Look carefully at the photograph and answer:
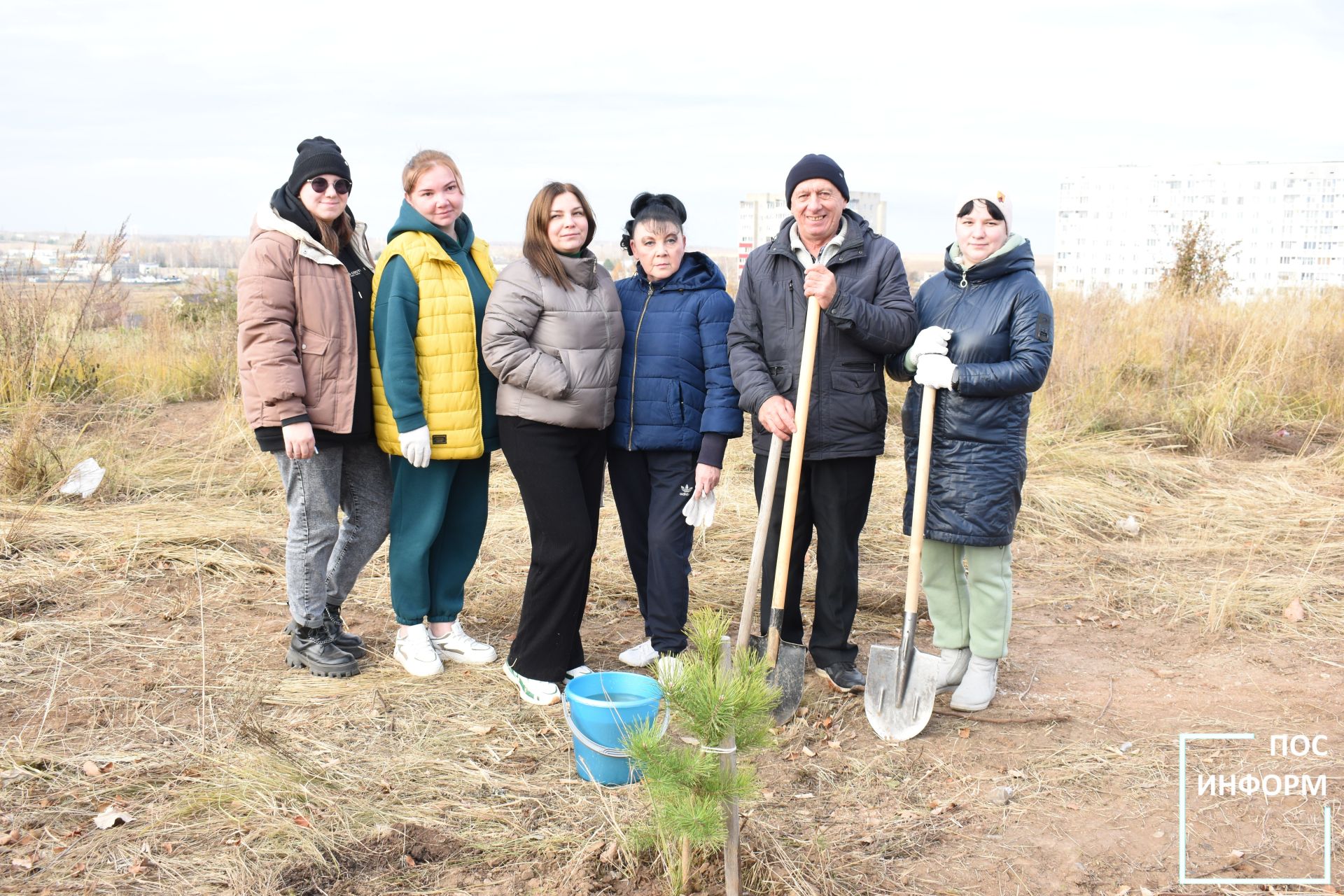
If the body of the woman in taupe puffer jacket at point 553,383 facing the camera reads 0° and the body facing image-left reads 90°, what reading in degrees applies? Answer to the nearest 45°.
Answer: approximately 315°

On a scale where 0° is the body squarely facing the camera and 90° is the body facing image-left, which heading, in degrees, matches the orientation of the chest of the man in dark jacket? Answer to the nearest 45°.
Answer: approximately 0°

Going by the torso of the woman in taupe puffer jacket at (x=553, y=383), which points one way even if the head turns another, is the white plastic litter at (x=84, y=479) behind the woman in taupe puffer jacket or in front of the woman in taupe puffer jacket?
behind

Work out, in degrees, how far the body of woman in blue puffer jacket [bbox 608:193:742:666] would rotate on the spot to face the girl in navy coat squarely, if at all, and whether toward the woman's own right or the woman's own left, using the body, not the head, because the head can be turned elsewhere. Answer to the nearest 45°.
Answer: approximately 135° to the woman's own left
